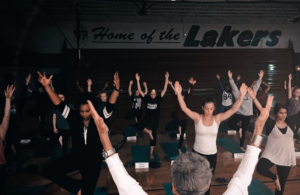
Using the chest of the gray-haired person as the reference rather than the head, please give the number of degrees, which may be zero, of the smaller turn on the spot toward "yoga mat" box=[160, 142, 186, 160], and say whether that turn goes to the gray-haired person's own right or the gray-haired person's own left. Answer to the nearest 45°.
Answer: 0° — they already face it

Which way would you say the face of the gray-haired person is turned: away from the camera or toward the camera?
away from the camera

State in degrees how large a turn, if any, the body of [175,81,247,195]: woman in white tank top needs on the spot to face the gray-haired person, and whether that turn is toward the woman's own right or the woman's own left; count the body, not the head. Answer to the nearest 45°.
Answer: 0° — they already face them

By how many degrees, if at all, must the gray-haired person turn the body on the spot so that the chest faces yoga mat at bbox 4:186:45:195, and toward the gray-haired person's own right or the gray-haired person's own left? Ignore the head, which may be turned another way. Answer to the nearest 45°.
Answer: approximately 45° to the gray-haired person's own left

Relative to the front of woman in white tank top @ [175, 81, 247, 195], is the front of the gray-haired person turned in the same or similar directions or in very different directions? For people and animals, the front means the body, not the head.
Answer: very different directions

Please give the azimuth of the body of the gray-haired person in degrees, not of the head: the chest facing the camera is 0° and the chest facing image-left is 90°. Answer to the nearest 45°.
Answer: approximately 180°
